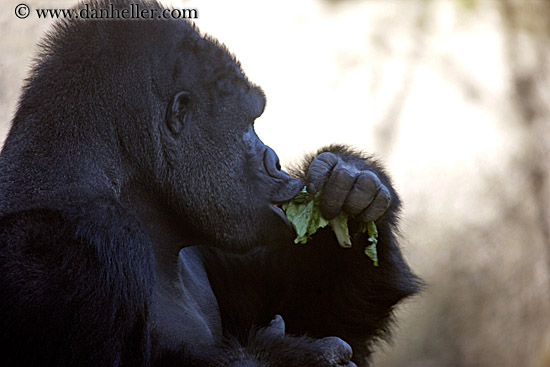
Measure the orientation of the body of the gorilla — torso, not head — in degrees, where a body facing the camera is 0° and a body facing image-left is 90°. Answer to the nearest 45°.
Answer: approximately 270°
